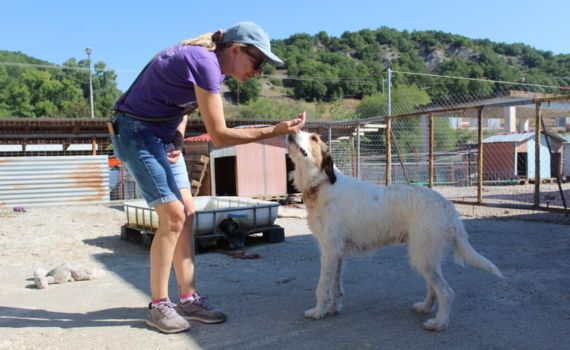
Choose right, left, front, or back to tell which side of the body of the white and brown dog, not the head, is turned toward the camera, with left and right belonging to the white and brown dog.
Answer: left

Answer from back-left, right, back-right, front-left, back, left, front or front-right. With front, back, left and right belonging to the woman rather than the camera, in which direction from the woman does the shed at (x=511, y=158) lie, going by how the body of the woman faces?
front-left

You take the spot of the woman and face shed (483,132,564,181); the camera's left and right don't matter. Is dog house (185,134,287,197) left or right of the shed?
left

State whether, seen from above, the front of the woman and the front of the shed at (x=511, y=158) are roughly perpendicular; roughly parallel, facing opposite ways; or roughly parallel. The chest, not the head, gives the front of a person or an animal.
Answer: roughly perpendicular

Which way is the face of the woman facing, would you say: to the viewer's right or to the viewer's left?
to the viewer's right

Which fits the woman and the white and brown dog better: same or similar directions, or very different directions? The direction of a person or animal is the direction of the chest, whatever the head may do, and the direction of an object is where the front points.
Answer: very different directions

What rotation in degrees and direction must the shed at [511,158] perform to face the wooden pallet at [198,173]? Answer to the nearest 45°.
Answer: approximately 90° to its right

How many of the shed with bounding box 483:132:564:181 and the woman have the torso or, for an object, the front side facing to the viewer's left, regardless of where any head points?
0

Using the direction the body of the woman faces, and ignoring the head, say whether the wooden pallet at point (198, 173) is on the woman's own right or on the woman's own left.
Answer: on the woman's own left

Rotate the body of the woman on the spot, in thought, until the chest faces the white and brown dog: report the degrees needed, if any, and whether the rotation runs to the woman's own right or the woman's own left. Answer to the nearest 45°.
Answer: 0° — they already face it

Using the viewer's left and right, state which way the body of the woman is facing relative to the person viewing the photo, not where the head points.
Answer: facing to the right of the viewer

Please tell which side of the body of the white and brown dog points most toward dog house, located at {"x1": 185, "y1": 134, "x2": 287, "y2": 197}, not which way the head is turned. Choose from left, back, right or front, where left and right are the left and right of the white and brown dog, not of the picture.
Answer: right

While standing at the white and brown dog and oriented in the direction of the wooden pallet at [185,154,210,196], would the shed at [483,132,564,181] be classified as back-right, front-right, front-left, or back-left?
front-right

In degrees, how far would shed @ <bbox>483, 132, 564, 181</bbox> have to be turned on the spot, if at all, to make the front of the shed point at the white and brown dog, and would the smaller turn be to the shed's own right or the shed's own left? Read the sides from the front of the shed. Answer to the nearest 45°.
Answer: approximately 45° to the shed's own right
